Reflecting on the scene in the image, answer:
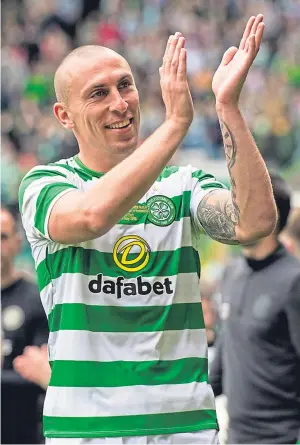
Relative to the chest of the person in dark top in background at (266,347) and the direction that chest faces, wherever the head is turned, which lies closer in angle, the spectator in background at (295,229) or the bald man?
the bald man

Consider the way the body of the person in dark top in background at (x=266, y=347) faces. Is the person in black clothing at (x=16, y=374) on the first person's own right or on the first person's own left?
on the first person's own right

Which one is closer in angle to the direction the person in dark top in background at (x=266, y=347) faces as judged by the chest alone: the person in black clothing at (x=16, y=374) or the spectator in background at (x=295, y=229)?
the person in black clothing

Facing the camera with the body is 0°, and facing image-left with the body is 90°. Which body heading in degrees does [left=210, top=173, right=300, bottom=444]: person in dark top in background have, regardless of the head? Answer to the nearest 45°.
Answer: approximately 45°
